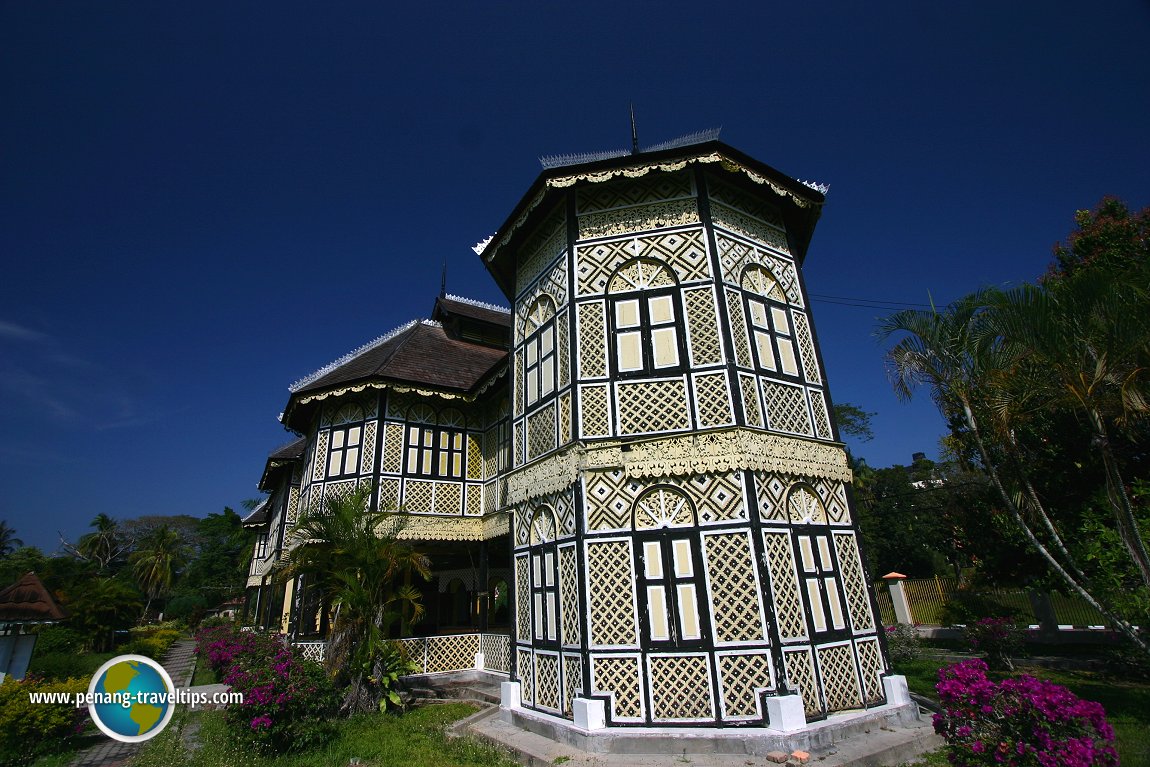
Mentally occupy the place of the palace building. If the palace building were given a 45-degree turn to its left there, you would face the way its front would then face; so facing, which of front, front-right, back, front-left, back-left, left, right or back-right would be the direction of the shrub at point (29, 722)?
right

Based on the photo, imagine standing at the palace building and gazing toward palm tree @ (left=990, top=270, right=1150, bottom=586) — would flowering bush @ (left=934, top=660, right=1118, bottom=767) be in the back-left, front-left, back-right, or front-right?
front-right

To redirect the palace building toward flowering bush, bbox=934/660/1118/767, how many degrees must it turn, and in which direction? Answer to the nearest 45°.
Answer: approximately 90° to its left

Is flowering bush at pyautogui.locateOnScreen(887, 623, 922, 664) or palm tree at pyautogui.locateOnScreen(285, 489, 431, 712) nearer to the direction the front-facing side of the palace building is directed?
the palm tree

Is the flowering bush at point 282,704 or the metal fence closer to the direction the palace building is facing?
the flowering bush

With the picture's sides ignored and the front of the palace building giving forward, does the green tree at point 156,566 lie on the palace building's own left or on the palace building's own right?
on the palace building's own right

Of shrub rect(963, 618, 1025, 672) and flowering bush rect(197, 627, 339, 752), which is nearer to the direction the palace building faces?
the flowering bush

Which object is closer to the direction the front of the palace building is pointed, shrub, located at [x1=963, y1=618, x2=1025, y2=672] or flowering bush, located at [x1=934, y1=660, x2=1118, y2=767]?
the flowering bush

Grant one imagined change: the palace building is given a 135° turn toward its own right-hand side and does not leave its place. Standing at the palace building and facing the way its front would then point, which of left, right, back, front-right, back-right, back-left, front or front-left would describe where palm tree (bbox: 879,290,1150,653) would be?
right

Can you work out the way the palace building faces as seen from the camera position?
facing the viewer and to the left of the viewer
